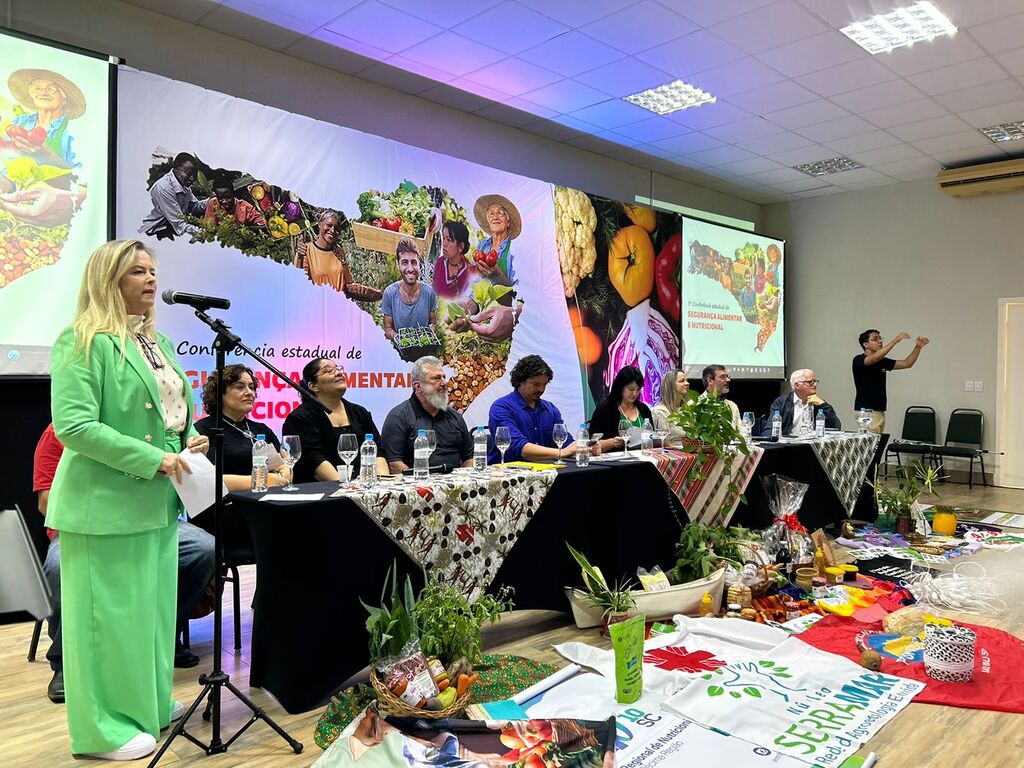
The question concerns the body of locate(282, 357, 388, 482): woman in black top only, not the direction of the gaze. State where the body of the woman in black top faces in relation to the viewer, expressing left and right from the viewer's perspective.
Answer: facing the viewer and to the right of the viewer

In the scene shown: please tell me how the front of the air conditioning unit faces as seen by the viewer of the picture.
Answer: facing the viewer and to the left of the viewer

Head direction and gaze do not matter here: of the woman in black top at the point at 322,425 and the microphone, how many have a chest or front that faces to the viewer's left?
1

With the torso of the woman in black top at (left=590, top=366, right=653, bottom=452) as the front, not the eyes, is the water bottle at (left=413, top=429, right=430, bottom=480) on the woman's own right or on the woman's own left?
on the woman's own right

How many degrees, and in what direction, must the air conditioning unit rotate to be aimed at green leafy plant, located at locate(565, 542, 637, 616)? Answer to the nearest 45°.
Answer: approximately 45° to its left

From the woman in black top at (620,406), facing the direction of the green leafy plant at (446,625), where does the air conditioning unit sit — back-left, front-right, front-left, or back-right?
back-left

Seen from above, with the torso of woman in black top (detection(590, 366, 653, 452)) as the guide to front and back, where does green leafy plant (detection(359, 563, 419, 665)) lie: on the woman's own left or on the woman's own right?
on the woman's own right

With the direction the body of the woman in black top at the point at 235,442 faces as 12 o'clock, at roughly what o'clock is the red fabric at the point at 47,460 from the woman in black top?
The red fabric is roughly at 4 o'clock from the woman in black top.

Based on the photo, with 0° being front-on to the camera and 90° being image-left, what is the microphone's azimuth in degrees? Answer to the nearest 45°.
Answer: approximately 90°

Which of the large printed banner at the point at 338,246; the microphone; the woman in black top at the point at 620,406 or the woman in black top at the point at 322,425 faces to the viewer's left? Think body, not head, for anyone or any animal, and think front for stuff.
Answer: the microphone

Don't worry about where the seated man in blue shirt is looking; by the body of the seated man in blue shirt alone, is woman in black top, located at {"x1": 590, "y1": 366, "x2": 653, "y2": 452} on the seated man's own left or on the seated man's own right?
on the seated man's own left

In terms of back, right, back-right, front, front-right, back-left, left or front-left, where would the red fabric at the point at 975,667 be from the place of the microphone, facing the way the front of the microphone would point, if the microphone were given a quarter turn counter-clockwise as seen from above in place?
left

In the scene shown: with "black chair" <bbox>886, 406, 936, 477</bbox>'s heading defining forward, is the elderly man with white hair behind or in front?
in front

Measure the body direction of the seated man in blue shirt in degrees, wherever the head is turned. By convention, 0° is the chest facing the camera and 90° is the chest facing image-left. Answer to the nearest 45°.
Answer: approximately 315°
